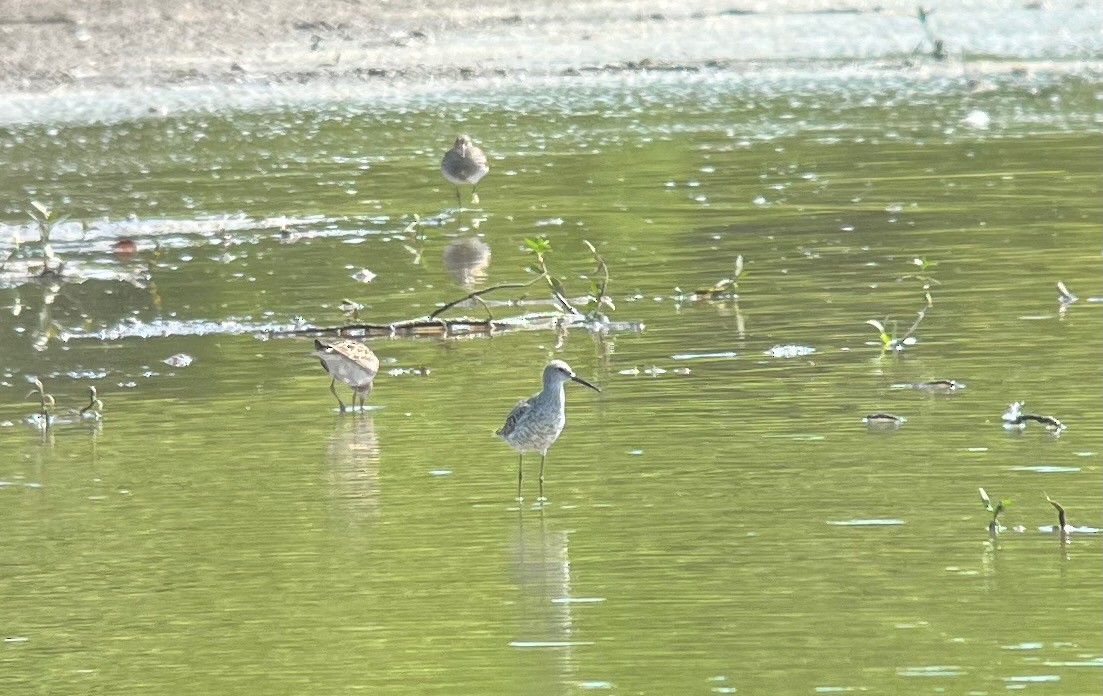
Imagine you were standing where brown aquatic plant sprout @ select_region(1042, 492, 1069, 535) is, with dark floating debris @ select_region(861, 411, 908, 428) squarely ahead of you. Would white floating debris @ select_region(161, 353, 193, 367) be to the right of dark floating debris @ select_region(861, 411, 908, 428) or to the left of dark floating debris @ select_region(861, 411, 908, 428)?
left

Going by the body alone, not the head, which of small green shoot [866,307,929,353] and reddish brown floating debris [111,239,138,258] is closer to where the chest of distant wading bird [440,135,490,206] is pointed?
the small green shoot

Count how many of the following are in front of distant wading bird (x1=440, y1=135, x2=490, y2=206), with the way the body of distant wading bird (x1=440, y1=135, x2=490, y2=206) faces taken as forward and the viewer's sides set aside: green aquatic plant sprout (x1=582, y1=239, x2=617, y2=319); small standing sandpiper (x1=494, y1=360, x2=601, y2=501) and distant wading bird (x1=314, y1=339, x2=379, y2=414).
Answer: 3

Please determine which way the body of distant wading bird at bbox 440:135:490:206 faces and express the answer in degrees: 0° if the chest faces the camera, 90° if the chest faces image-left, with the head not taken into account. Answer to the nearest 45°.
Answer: approximately 0°

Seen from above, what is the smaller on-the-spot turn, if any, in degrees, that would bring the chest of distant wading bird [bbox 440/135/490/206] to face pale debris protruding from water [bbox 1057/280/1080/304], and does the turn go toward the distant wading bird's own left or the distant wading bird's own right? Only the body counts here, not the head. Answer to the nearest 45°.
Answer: approximately 45° to the distant wading bird's own left

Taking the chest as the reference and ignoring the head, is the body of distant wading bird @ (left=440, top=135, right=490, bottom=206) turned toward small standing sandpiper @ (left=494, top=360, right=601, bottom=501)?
yes

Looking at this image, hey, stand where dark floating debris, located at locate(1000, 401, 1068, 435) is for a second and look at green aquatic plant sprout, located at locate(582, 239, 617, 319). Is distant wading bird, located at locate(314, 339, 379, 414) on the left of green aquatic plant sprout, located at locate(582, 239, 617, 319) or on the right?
left

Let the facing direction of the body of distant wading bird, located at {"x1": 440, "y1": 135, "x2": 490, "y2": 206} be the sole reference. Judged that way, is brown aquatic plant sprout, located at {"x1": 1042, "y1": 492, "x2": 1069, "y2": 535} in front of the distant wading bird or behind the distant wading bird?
in front

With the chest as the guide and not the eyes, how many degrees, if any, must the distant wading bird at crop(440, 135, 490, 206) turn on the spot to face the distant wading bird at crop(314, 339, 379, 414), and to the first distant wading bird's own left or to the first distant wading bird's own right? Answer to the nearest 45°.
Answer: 0° — it already faces it

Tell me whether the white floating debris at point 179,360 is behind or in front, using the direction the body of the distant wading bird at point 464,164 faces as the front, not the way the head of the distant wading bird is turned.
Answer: in front

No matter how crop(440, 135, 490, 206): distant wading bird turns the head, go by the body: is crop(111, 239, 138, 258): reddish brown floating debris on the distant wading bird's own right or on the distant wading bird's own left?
on the distant wading bird's own right

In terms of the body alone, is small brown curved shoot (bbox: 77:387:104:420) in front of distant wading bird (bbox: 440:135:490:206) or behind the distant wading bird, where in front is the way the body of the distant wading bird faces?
in front
